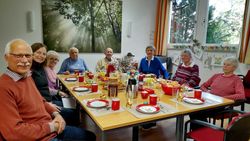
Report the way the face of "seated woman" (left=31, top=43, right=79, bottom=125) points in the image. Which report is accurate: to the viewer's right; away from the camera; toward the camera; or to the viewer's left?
toward the camera

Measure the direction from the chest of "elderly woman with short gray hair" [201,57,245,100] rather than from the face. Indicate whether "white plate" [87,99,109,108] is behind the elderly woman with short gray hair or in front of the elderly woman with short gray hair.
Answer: in front

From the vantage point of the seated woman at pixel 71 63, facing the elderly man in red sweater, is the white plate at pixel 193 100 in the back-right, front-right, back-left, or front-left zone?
front-left

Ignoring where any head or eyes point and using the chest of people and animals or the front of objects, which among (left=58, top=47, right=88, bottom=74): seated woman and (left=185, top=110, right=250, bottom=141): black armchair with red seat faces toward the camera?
the seated woman

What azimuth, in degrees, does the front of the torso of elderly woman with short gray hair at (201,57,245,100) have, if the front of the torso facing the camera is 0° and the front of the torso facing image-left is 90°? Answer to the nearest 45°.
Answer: approximately 45°

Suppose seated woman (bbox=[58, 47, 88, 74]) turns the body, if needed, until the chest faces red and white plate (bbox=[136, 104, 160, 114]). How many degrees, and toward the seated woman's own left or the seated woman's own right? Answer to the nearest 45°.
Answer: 0° — they already face it

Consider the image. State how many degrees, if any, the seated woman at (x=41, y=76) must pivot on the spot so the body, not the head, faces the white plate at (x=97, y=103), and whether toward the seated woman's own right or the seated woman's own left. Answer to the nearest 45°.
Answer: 0° — they already face it

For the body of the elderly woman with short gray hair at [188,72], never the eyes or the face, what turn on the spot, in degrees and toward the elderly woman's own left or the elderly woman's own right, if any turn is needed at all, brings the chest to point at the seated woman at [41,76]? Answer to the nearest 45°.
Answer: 0° — they already face them

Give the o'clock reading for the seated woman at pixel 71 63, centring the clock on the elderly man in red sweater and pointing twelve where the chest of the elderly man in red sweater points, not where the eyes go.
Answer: The seated woman is roughly at 8 o'clock from the elderly man in red sweater.

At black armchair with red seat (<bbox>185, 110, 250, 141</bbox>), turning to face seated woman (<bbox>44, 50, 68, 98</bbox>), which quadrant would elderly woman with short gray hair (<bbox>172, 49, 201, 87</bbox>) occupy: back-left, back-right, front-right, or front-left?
front-right

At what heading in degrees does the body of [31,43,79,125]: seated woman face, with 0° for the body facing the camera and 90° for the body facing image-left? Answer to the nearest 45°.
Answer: approximately 315°

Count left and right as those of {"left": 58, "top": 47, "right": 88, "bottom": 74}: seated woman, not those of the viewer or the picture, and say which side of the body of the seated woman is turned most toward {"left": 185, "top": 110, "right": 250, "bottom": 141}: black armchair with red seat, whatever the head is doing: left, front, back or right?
front

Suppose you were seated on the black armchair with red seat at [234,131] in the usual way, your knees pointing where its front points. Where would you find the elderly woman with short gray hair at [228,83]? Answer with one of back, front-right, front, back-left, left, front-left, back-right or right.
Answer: front-right

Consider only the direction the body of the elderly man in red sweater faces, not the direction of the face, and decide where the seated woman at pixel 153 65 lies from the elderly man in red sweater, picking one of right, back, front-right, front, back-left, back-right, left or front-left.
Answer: left

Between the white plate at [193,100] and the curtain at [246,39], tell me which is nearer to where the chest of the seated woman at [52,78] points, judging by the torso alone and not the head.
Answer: the white plate
